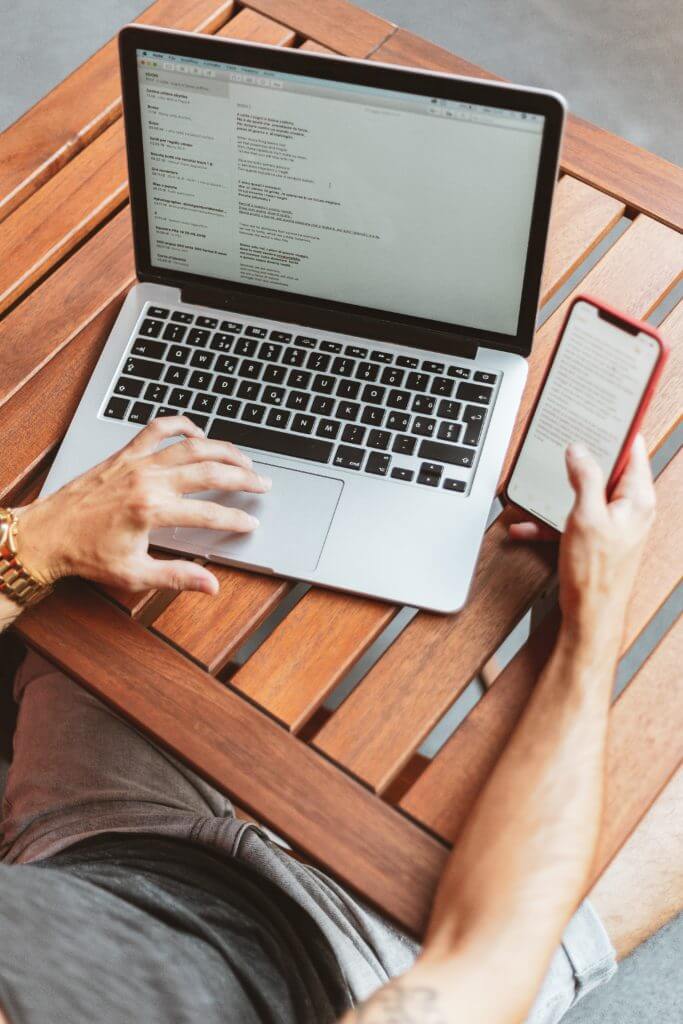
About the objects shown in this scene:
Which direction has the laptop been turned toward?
toward the camera
